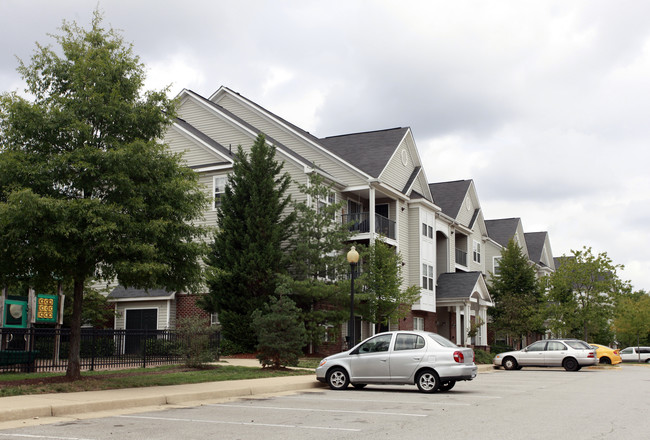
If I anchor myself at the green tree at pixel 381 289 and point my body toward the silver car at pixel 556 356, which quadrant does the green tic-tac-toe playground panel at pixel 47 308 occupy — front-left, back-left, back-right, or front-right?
back-right

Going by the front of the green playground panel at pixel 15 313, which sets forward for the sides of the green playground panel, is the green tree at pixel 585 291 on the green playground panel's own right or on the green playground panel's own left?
on the green playground panel's own left

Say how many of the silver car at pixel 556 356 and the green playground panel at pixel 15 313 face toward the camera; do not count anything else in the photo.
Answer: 1

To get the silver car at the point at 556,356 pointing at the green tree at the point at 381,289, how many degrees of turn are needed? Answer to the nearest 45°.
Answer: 0° — it already faces it

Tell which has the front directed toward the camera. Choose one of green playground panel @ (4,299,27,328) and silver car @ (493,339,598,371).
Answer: the green playground panel

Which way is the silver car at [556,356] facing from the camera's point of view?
to the viewer's left

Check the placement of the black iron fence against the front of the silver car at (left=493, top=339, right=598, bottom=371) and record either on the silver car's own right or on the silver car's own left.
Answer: on the silver car's own left

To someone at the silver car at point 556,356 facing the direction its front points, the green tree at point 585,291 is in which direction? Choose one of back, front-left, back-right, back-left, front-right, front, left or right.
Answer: right

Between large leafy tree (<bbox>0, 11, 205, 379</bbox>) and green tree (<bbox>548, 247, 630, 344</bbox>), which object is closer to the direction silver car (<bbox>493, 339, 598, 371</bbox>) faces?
the large leafy tree

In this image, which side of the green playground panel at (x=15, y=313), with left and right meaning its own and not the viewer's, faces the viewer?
front

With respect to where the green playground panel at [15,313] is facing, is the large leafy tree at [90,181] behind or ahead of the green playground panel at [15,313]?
ahead
